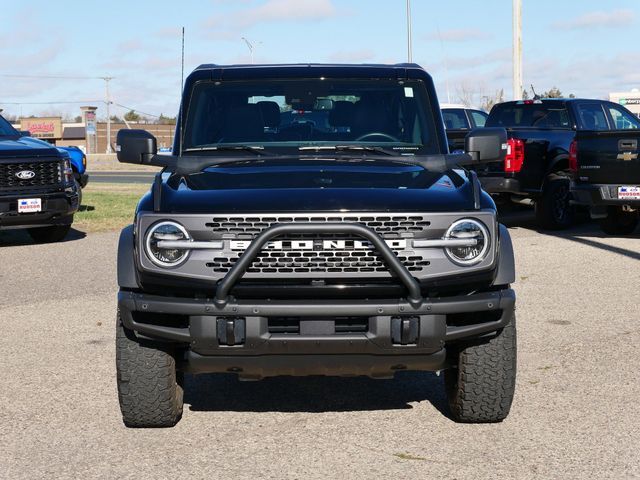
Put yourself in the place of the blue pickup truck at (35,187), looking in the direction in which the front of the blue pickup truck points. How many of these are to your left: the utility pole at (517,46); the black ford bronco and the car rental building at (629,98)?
2

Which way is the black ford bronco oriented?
toward the camera

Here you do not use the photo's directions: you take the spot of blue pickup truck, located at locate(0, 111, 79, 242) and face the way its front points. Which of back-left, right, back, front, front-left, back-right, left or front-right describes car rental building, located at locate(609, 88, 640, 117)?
left

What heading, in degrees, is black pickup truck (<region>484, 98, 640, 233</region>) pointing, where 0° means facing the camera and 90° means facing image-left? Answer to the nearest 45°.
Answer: approximately 225°

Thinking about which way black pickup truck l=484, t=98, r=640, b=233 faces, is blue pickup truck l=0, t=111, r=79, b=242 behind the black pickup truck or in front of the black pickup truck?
behind

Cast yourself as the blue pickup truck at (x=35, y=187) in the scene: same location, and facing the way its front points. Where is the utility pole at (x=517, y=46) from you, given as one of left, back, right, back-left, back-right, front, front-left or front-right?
left

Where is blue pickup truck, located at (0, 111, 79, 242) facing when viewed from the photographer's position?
facing the viewer and to the right of the viewer

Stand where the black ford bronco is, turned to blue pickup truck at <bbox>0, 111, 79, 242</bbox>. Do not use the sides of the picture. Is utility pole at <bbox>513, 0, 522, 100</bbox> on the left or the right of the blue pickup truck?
right
